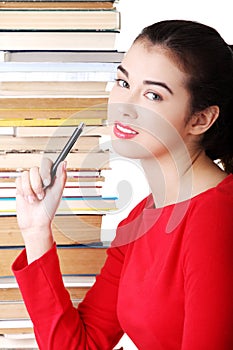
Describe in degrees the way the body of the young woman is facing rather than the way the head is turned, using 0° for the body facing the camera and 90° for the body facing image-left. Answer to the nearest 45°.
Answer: approximately 45°
